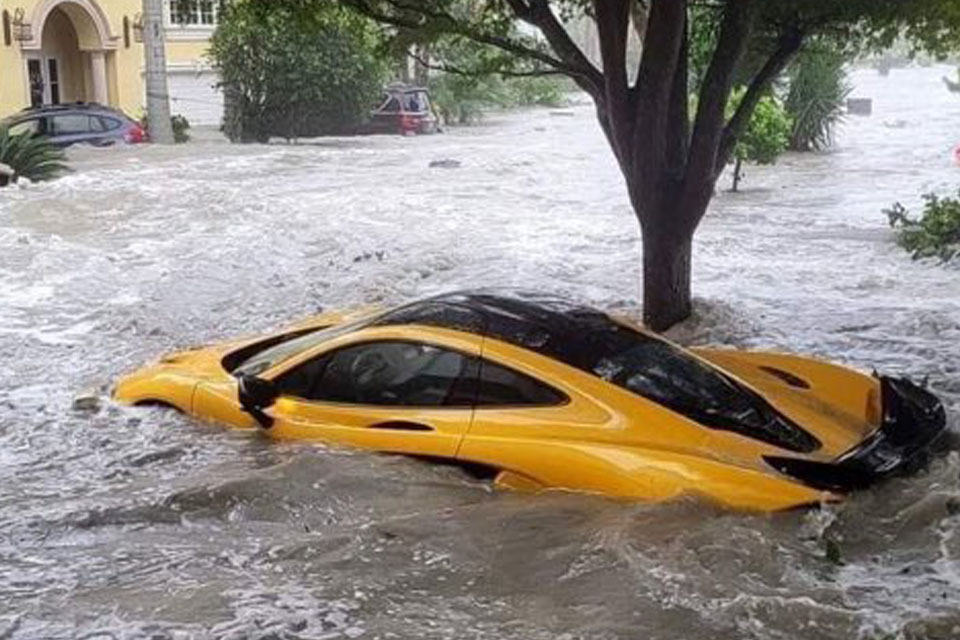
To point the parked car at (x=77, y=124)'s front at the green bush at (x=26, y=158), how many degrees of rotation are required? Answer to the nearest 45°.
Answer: approximately 90° to its left

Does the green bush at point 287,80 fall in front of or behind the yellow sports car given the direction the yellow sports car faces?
in front

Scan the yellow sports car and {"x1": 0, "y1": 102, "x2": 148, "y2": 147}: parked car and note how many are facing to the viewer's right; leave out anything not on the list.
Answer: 0

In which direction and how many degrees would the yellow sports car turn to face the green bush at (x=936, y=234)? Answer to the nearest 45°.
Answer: approximately 90° to its right

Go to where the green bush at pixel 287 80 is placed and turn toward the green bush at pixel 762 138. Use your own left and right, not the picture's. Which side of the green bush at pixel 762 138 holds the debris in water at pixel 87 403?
right

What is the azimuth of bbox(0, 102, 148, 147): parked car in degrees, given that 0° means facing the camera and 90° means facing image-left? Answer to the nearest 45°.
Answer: approximately 90°

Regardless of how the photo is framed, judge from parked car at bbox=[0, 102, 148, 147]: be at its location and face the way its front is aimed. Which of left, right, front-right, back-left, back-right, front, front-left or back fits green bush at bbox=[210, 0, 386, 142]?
back-right

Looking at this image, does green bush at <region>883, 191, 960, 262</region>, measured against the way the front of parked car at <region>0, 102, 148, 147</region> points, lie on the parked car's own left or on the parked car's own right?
on the parked car's own left

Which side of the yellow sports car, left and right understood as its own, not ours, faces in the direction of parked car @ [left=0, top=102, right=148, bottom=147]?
front

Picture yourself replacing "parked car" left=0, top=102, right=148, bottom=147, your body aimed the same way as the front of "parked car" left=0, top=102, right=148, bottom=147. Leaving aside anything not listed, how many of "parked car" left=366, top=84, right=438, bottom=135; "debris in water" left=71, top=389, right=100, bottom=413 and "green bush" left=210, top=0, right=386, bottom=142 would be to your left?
1

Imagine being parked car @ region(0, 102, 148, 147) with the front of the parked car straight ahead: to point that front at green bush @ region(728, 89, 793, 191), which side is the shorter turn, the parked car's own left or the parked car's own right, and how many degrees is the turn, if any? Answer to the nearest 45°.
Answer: approximately 135° to the parked car's own left

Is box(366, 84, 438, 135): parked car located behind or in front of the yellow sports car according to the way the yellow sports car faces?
in front

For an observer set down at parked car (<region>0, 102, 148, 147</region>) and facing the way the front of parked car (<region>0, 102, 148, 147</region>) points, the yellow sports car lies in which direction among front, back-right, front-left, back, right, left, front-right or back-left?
left

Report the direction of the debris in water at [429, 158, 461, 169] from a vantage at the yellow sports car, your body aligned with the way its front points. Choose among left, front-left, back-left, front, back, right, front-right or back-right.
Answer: front-right

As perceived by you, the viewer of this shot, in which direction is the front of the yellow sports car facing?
facing away from the viewer and to the left of the viewer

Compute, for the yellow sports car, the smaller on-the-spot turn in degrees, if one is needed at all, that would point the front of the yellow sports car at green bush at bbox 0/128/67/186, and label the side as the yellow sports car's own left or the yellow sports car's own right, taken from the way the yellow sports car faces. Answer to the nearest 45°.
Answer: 0° — it already faces it
